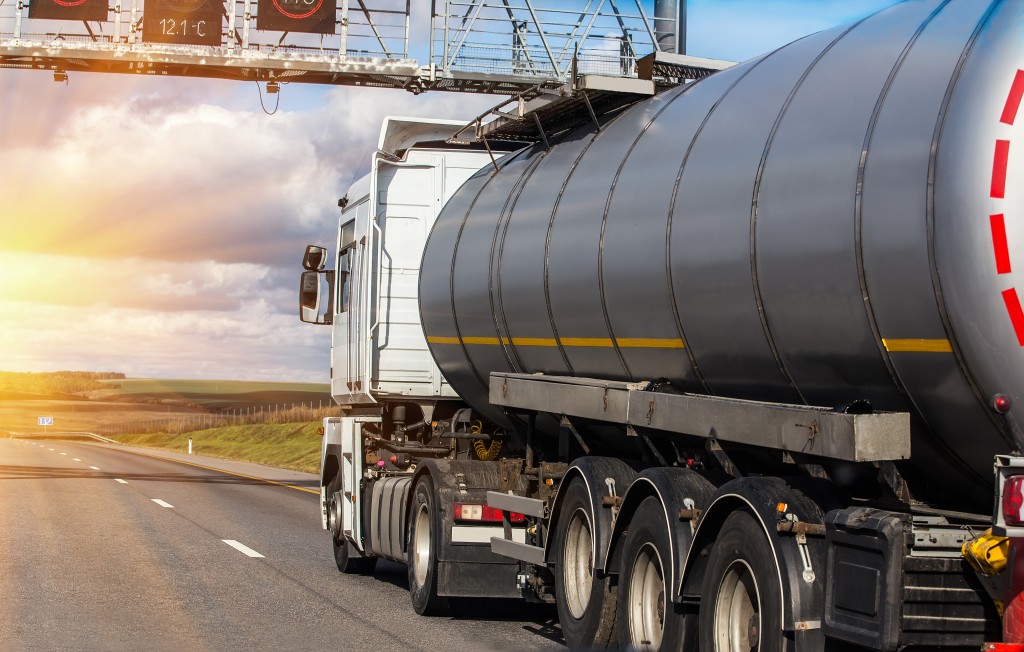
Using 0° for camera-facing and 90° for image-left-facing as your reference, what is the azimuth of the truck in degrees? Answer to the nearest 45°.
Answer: approximately 135°
